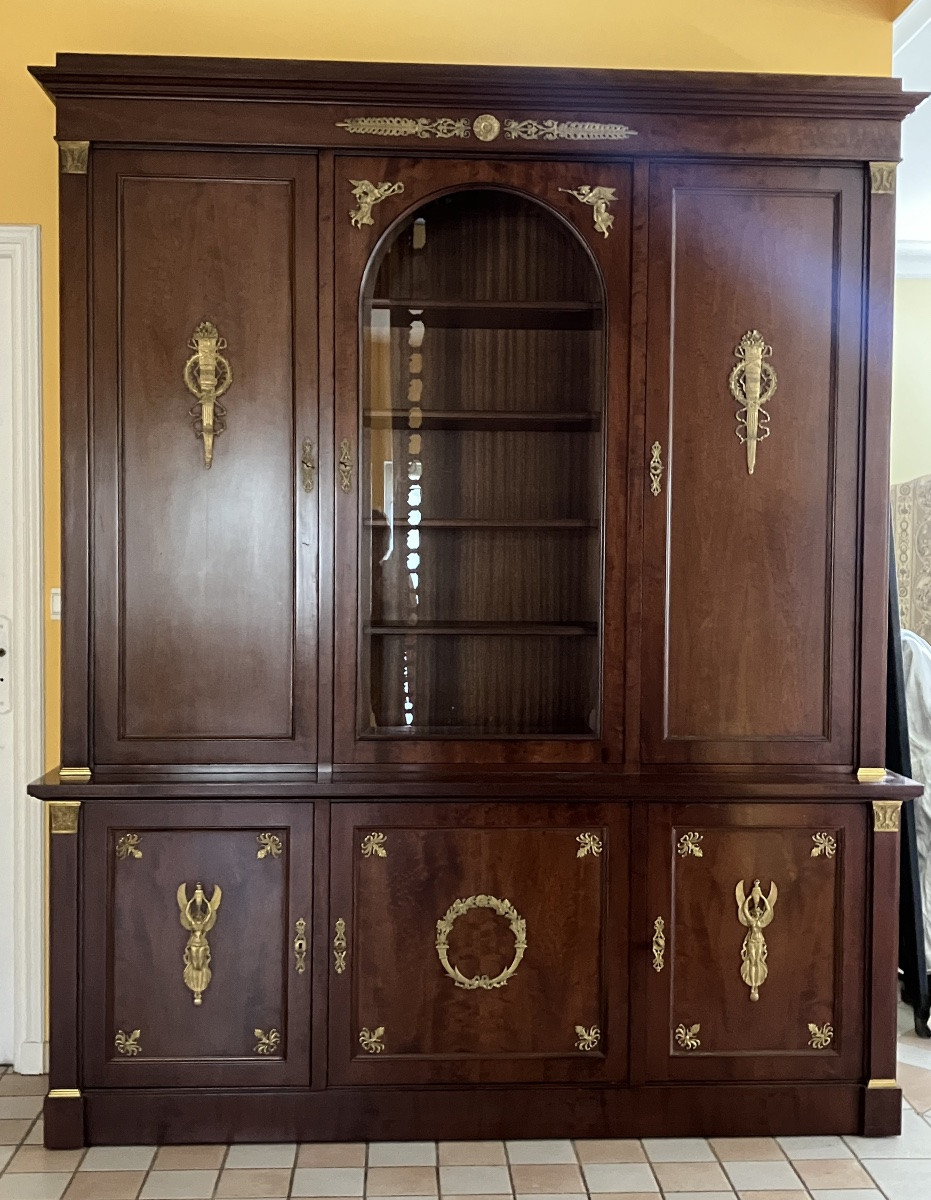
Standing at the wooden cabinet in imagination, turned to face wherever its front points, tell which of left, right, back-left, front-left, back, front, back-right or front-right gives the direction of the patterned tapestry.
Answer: back-left

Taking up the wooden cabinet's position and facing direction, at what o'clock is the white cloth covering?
The white cloth covering is roughly at 8 o'clock from the wooden cabinet.

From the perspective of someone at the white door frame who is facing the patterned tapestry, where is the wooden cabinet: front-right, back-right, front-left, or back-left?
front-right

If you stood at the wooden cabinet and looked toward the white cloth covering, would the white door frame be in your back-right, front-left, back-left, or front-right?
back-left

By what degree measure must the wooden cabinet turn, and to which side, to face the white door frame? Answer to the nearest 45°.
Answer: approximately 90° to its right

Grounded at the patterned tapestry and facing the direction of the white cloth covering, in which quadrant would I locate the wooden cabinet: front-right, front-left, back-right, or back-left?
front-right

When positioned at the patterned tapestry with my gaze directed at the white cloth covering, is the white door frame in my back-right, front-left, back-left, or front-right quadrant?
front-right

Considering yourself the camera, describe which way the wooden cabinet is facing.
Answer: facing the viewer

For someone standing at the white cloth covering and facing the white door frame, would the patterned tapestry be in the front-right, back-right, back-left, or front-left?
back-right

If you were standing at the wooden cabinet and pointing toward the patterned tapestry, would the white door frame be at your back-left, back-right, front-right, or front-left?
back-left

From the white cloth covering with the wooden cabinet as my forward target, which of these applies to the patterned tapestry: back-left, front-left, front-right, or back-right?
back-right
